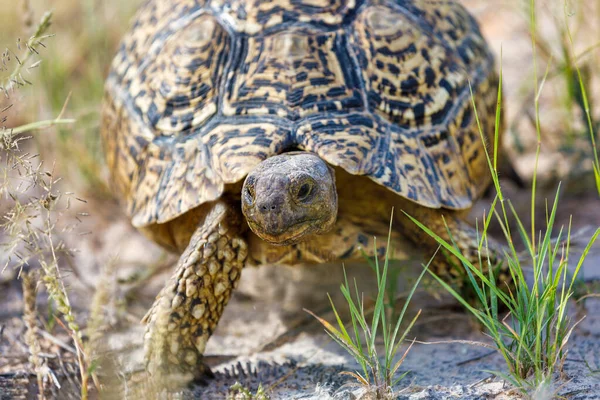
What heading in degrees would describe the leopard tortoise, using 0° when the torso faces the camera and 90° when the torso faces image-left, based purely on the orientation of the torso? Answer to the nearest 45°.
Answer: approximately 0°
